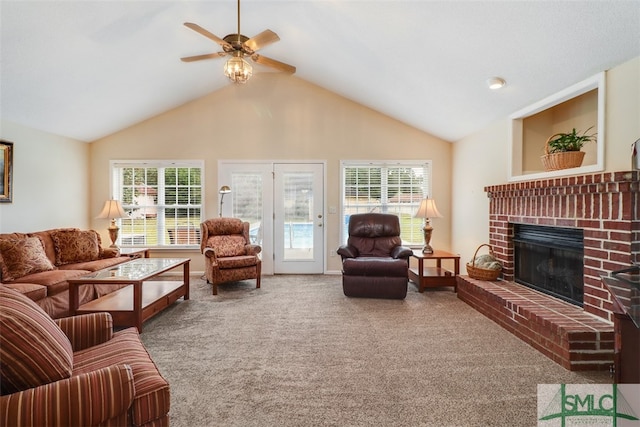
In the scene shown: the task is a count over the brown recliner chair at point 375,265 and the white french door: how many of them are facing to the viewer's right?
0

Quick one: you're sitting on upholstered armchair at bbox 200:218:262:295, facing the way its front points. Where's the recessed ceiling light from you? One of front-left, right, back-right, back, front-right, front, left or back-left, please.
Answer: front

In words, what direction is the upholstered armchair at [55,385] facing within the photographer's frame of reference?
facing to the right of the viewer

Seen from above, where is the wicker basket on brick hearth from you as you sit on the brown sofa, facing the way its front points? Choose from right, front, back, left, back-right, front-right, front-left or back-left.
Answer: front

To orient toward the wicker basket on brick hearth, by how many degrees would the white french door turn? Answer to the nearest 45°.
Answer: approximately 45° to its left

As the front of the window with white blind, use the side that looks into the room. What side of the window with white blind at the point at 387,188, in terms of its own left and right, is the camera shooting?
front

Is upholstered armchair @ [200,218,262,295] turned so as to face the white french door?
no

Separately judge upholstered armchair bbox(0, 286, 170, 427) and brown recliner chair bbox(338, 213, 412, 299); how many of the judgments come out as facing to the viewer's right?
1

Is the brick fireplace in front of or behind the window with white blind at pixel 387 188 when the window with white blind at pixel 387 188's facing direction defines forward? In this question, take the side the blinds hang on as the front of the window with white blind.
in front

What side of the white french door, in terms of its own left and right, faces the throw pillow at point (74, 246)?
right

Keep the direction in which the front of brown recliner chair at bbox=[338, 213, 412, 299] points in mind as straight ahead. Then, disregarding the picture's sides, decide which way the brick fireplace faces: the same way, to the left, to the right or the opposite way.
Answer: to the right

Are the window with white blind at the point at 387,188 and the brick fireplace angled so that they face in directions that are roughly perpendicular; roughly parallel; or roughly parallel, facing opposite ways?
roughly perpendicular

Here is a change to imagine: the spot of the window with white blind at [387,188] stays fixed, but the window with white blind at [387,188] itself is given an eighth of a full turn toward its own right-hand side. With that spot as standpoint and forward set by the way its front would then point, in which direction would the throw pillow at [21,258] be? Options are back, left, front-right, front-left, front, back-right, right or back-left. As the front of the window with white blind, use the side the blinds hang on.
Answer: front

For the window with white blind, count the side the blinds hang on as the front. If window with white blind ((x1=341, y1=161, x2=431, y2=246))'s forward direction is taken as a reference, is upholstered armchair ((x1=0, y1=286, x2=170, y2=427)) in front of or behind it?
in front

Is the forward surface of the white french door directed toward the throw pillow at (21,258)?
no

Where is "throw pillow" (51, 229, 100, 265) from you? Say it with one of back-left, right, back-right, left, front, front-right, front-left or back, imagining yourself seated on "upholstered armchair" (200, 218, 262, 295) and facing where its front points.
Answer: back-right

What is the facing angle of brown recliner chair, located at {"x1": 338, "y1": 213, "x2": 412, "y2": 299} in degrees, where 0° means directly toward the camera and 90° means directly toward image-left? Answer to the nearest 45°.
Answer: approximately 0°

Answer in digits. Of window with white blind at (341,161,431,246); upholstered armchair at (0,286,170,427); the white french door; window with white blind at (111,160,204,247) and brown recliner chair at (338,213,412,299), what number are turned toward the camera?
4

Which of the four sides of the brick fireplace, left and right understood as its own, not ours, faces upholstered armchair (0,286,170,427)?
front

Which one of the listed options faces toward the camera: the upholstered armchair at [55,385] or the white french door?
the white french door

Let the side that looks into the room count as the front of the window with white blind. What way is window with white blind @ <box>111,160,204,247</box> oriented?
toward the camera

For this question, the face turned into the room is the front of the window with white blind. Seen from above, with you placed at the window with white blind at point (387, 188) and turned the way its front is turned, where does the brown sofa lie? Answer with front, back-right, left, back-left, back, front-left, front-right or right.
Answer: front-right
